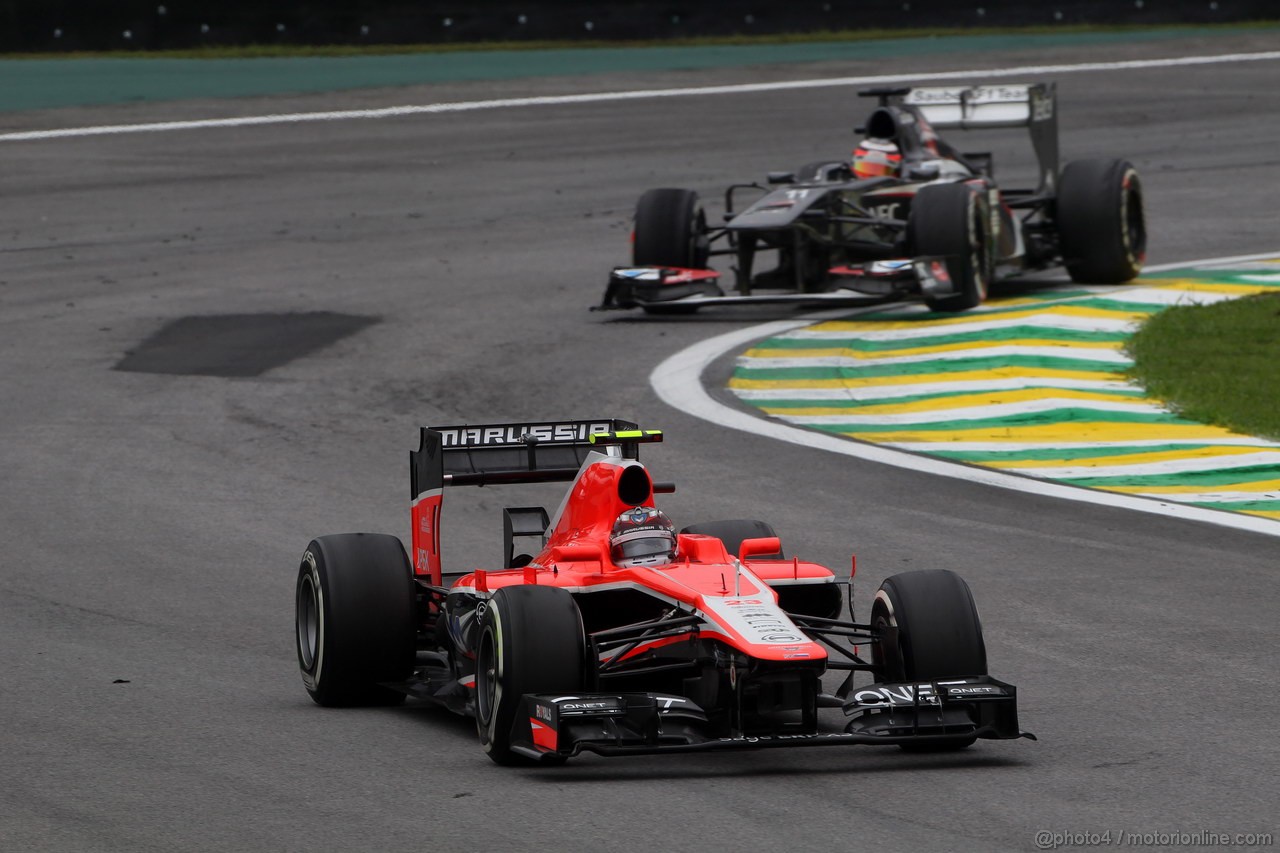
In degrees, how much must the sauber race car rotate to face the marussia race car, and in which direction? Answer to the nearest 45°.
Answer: approximately 45° to its left

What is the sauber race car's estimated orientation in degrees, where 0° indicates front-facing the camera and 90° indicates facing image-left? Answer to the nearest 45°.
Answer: approximately 45°
